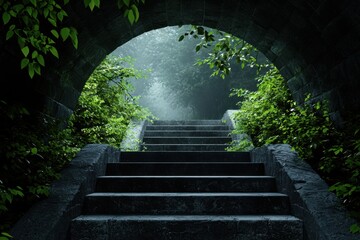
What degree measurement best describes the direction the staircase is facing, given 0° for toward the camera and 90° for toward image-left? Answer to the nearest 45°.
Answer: approximately 0°

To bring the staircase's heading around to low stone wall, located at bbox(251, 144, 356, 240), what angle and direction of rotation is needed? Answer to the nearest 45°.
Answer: approximately 90° to its left

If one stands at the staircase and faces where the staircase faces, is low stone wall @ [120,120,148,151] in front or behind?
behind

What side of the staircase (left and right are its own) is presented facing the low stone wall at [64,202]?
right

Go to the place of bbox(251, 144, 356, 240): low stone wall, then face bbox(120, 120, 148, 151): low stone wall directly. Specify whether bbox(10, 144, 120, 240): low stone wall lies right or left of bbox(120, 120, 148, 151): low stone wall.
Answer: left
